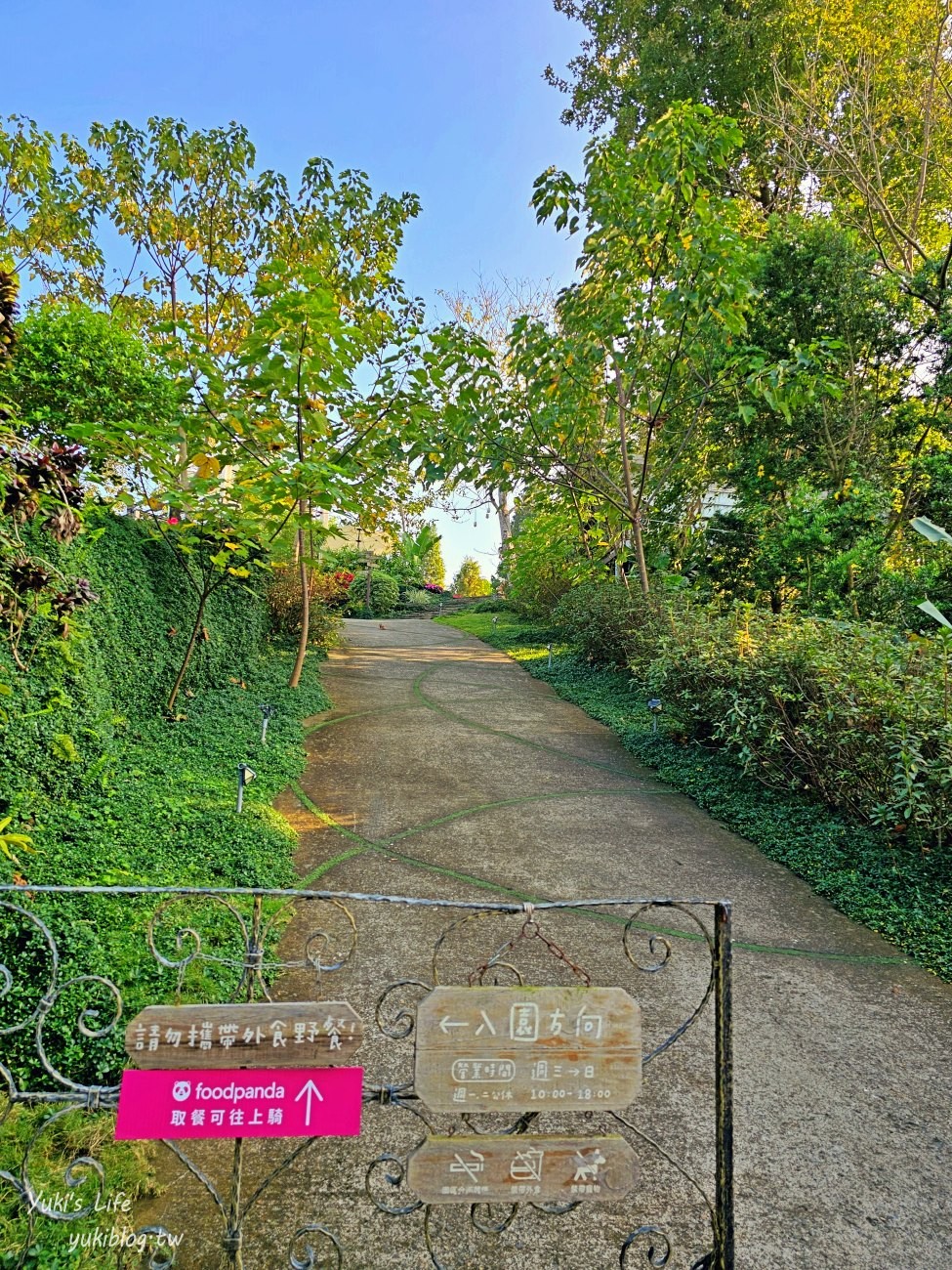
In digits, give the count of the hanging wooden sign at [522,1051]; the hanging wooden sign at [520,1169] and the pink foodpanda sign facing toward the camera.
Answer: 3

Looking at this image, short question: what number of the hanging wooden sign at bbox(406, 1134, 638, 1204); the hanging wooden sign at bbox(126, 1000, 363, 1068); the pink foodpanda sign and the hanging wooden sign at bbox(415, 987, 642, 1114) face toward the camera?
4

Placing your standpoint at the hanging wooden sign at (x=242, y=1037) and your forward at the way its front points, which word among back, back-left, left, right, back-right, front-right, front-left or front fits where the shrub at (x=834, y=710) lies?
back-left

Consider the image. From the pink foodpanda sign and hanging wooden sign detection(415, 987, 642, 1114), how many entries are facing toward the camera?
2

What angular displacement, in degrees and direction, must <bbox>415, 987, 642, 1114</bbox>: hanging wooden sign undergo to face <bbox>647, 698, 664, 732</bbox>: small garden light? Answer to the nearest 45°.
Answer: approximately 180°

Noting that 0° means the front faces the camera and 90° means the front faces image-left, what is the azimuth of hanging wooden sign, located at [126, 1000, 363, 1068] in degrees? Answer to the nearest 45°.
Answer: approximately 0°

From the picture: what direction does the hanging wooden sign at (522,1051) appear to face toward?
toward the camera

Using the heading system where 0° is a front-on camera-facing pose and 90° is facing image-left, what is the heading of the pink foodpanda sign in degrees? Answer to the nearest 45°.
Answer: approximately 0°

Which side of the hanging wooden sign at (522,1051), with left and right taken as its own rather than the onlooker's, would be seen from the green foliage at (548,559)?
back
